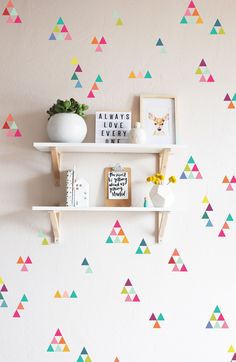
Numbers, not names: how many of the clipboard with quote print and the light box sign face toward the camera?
2

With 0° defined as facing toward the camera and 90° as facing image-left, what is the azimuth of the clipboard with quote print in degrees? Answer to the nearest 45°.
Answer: approximately 0°

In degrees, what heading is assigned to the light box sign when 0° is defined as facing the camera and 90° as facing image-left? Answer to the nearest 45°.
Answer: approximately 0°
